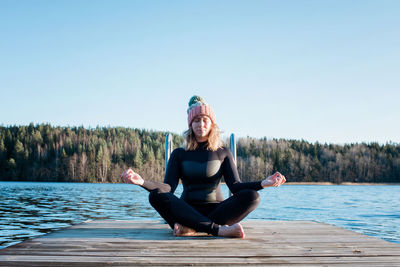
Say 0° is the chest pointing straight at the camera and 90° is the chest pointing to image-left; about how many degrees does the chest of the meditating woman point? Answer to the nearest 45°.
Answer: approximately 0°
